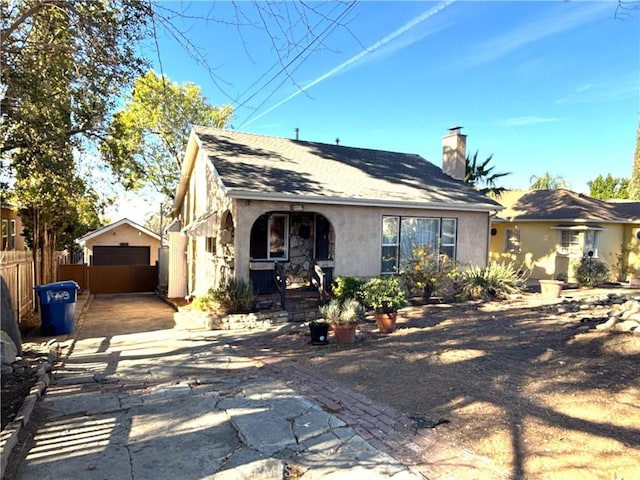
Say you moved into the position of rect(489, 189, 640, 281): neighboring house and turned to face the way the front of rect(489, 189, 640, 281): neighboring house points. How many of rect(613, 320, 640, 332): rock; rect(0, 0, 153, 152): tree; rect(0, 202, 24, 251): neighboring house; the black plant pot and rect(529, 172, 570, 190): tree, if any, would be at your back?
1

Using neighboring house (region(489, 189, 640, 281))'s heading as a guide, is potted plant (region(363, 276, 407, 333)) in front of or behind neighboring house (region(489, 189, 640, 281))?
in front

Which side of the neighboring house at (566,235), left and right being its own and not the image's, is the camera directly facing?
front

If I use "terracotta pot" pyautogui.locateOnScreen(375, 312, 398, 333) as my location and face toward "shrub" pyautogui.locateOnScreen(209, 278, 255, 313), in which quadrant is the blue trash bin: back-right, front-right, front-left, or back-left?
front-left

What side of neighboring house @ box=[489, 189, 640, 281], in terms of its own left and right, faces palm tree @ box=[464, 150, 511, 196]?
right

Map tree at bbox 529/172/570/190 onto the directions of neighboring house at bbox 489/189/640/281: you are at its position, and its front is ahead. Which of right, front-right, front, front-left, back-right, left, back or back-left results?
back

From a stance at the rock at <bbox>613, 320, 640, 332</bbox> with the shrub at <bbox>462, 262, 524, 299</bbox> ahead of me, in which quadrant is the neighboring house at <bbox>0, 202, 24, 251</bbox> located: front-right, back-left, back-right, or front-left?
front-left

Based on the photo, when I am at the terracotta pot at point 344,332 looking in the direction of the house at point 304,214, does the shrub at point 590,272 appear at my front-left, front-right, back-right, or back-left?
front-right

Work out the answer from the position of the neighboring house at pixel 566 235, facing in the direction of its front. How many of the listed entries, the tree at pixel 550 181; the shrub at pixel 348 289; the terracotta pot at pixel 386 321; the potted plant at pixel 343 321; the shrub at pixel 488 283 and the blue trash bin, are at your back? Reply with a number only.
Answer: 1

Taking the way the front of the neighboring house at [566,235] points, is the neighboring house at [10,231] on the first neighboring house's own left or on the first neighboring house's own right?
on the first neighboring house's own right

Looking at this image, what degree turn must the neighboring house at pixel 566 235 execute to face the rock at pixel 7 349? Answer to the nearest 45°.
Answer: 0° — it already faces it

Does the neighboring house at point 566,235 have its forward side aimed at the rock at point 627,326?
yes

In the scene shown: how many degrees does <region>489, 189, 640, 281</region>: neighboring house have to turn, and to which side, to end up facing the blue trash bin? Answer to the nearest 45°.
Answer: approximately 45° to its right
